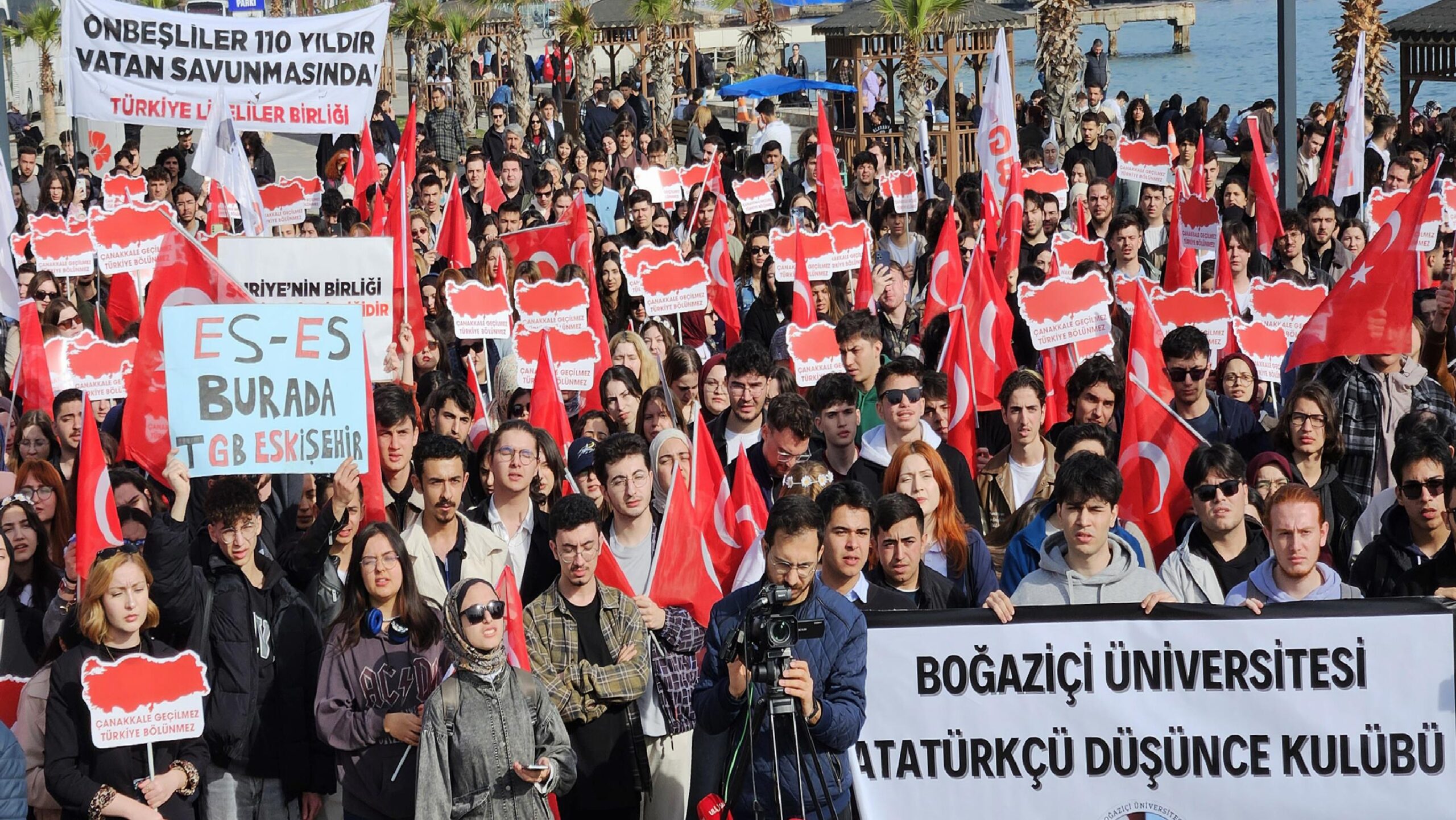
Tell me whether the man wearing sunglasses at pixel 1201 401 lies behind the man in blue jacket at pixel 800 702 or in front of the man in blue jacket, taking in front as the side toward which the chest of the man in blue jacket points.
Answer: behind

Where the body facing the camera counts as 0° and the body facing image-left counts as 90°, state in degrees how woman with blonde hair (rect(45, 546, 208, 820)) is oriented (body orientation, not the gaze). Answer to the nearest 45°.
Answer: approximately 315°

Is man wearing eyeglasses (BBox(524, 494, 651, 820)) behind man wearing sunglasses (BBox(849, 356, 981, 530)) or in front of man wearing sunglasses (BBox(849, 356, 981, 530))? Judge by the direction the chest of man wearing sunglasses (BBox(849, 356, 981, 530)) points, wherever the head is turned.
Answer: in front

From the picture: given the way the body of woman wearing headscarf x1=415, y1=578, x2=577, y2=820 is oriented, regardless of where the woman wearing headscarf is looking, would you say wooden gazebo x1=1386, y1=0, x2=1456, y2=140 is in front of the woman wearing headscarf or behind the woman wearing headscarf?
behind

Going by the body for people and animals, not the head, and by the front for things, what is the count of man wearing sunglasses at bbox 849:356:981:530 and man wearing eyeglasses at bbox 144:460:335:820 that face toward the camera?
2

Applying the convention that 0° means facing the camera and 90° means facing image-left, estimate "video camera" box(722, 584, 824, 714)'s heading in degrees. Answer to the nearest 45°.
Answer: approximately 0°

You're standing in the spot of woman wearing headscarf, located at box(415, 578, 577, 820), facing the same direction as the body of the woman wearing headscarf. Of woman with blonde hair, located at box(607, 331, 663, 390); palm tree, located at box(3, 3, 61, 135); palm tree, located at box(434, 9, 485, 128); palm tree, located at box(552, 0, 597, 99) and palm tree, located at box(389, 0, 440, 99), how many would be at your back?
5

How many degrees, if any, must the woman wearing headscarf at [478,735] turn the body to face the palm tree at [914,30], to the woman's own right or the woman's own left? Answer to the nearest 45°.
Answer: approximately 180°

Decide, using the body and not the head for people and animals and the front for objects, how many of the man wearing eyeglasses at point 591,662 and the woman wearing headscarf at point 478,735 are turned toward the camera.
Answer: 2
